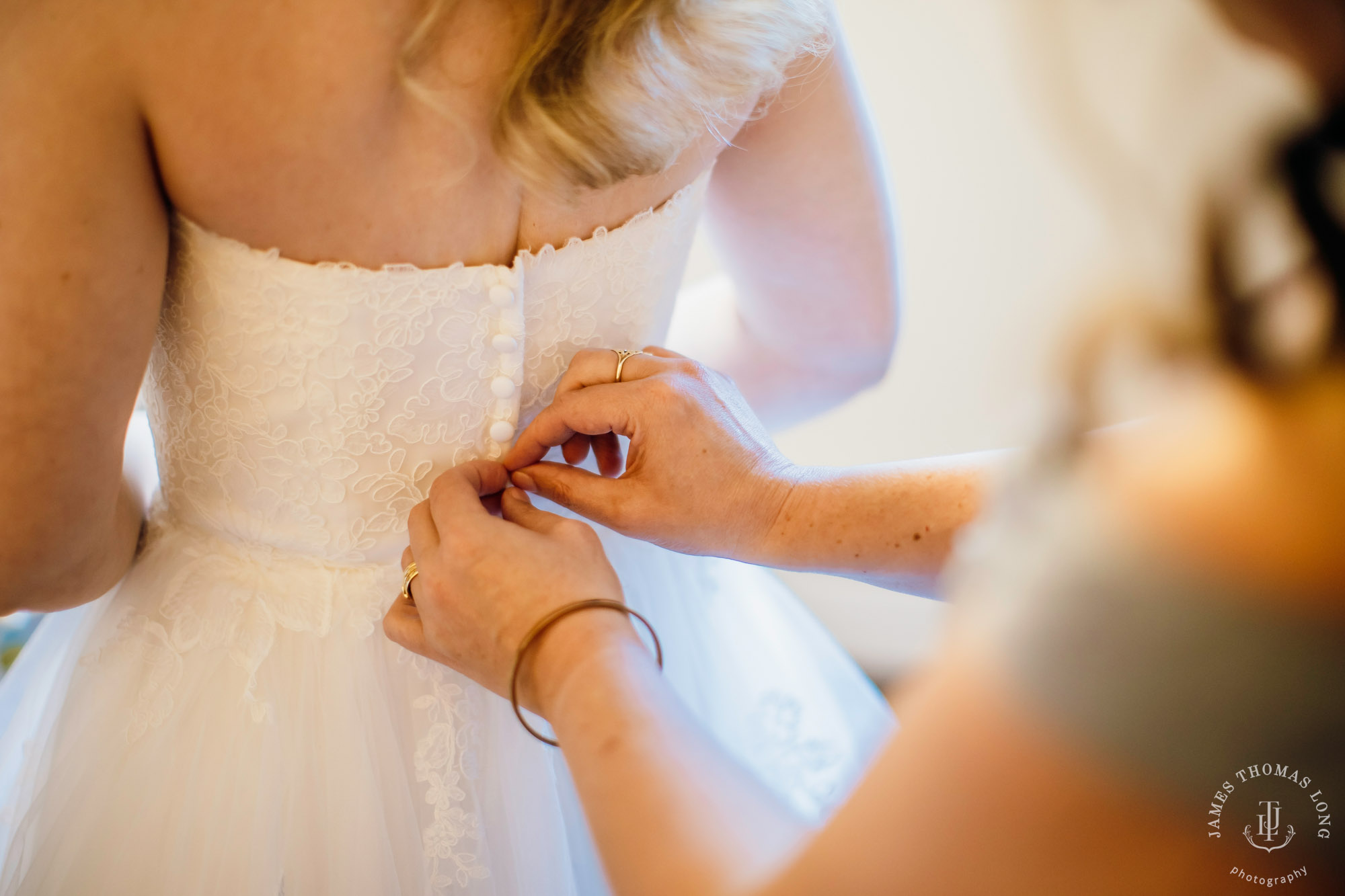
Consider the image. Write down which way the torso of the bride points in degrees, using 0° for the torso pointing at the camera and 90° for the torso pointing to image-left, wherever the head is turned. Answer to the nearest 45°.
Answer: approximately 135°

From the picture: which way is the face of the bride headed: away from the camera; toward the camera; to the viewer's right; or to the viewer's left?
away from the camera
